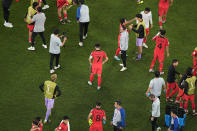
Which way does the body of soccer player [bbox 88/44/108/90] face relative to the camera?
away from the camera

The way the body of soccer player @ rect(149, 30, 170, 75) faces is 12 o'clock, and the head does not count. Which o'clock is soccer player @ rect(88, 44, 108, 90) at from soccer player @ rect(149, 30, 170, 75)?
soccer player @ rect(88, 44, 108, 90) is roughly at 8 o'clock from soccer player @ rect(149, 30, 170, 75).

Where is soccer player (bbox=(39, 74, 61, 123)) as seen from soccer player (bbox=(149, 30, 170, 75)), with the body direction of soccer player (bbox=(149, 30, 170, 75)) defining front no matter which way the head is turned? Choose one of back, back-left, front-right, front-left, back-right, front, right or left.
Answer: back-left

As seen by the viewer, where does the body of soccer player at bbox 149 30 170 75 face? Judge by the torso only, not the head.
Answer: away from the camera

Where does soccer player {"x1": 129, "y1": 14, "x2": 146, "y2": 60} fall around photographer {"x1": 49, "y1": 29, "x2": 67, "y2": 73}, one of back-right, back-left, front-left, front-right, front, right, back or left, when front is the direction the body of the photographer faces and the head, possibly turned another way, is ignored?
front-right

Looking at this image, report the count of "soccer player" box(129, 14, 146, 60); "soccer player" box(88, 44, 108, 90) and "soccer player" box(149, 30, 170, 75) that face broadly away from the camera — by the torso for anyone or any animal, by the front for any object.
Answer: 2

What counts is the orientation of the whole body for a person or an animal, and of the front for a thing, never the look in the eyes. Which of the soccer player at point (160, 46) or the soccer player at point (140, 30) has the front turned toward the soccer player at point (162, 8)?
the soccer player at point (160, 46)
